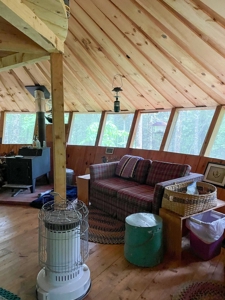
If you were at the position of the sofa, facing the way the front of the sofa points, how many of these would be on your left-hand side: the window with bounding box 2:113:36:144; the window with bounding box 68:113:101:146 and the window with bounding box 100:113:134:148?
0

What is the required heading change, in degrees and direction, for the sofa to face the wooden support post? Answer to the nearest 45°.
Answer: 0° — it already faces it

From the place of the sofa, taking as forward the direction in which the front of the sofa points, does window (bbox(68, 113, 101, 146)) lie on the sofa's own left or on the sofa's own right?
on the sofa's own right

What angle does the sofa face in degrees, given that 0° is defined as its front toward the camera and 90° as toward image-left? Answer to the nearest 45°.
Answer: approximately 45°

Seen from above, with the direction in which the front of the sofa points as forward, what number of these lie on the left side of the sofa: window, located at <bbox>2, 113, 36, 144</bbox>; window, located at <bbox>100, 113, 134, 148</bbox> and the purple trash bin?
1

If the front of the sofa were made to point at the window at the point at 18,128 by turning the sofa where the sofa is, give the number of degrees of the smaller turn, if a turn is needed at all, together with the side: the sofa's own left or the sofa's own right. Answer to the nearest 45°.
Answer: approximately 90° to the sofa's own right

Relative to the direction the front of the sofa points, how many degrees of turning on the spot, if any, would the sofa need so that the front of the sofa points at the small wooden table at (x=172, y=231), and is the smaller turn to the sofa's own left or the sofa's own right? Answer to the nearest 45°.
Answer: approximately 90° to the sofa's own left

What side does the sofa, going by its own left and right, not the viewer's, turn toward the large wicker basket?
left

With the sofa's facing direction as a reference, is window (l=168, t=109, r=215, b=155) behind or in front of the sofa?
behind

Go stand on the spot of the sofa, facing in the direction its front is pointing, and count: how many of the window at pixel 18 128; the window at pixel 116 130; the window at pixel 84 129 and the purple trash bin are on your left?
1

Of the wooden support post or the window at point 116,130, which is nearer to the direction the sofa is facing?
the wooden support post

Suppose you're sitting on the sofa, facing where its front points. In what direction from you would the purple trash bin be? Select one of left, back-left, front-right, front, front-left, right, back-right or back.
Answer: left

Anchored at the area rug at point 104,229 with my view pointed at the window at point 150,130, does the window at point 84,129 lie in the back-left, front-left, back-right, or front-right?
front-left

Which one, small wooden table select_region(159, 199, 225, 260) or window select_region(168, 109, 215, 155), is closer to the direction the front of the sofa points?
the small wooden table

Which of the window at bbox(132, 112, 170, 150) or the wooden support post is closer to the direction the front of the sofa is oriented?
the wooden support post
